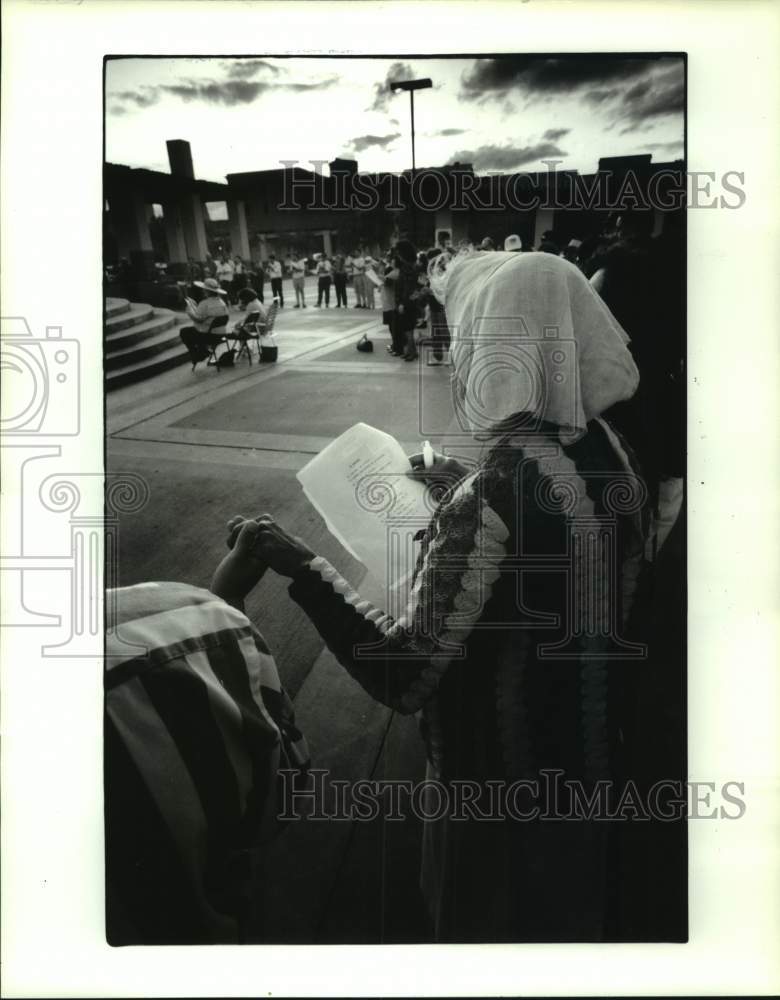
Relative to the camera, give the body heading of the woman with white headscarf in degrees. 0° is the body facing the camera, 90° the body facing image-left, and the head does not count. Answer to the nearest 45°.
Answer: approximately 135°

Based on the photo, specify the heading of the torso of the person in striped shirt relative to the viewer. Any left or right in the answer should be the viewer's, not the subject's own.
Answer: facing away from the viewer and to the right of the viewer

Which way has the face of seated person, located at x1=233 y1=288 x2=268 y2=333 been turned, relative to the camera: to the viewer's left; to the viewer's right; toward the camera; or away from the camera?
to the viewer's left
